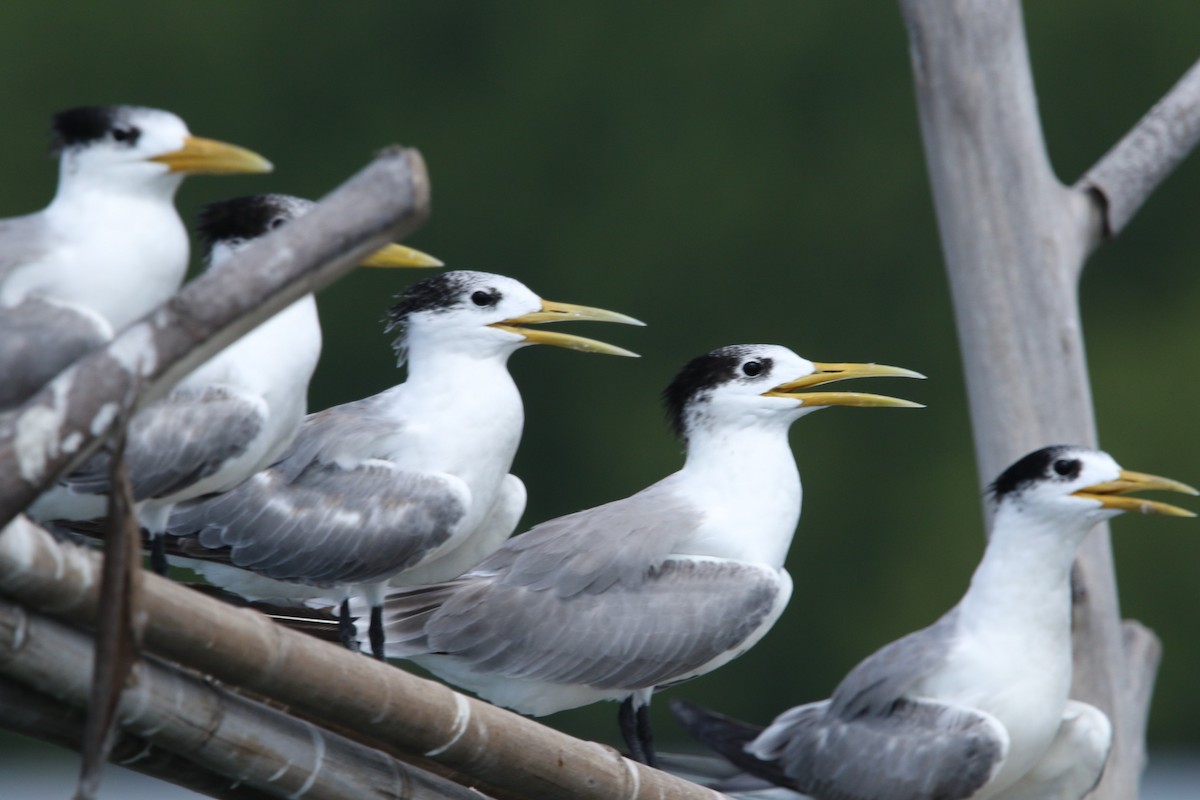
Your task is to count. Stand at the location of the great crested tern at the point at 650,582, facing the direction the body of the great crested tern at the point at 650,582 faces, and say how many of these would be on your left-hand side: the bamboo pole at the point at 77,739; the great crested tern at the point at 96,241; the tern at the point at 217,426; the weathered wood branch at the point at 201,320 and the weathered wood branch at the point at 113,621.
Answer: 0

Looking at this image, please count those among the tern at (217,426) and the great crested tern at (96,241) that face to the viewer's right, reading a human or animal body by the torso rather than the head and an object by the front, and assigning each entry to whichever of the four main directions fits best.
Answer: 2

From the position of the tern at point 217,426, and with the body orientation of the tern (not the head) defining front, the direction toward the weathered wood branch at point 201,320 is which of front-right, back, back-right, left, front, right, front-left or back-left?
right

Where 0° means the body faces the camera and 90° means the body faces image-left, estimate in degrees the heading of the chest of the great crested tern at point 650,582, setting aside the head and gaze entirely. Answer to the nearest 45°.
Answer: approximately 270°

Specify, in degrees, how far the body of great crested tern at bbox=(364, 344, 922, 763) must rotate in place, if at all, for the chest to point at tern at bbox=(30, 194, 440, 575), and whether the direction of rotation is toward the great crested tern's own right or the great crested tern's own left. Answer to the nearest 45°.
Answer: approximately 135° to the great crested tern's own right

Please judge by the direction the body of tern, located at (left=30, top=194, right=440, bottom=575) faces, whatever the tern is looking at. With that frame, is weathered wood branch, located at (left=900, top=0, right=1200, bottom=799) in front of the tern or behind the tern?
in front

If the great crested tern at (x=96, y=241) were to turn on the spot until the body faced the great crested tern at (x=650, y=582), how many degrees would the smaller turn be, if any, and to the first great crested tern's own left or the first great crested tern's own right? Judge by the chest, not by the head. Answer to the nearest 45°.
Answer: approximately 45° to the first great crested tern's own left

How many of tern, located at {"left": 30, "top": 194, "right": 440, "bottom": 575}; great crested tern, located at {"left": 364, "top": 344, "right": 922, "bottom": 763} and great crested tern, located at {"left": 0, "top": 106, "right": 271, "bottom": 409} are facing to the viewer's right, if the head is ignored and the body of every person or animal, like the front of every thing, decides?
3

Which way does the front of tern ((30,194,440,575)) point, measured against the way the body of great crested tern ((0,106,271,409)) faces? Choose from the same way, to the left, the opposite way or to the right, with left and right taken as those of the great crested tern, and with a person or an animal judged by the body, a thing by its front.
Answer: the same way

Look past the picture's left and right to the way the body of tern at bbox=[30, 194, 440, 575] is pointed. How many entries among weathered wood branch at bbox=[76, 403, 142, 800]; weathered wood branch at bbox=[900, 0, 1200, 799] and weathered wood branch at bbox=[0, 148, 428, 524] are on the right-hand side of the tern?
2

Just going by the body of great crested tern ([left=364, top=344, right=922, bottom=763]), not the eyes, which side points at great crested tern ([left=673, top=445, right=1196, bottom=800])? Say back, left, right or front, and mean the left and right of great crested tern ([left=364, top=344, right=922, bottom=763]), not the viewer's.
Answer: front

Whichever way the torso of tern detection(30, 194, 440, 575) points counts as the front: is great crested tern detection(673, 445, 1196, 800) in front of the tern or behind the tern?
in front

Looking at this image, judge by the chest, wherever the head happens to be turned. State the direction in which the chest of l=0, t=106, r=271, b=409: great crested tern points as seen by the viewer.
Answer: to the viewer's right

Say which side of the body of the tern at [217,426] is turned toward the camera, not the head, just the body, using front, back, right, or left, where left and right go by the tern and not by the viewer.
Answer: right

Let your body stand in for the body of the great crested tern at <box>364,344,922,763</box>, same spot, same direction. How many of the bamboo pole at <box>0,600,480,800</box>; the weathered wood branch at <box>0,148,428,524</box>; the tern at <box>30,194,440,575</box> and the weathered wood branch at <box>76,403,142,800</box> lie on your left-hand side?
0
